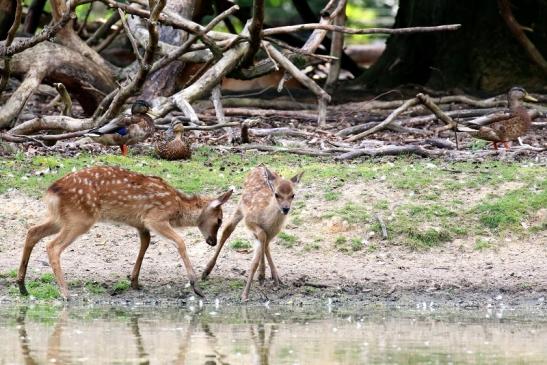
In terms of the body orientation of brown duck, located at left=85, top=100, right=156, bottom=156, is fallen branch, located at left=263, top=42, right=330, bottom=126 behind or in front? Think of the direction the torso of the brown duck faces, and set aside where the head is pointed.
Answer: in front

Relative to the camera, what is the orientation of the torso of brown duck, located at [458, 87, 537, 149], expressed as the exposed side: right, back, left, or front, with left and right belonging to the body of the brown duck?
right

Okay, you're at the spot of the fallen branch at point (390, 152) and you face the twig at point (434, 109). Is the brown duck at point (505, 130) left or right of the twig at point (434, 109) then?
right

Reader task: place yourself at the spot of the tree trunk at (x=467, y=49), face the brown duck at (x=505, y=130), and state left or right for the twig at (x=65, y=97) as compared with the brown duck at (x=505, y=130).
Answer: right

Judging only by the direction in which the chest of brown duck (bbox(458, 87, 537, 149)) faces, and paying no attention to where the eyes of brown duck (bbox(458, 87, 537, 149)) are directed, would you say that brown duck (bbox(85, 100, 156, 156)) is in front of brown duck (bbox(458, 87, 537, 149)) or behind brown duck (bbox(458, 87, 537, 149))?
behind

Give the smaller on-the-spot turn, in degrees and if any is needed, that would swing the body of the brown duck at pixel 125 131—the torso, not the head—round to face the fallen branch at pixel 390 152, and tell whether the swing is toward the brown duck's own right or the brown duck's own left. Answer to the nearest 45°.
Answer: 0° — it already faces it

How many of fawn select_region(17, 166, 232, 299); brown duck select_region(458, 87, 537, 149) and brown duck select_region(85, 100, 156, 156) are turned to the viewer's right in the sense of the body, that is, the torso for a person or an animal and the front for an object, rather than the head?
3

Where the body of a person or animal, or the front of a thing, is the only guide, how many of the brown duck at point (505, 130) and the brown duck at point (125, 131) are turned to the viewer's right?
2

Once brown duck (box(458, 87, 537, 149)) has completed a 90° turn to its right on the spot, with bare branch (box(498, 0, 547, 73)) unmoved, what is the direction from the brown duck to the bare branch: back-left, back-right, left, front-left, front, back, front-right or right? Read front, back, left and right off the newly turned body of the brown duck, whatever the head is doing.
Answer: back

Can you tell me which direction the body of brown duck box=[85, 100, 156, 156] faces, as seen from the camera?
to the viewer's right

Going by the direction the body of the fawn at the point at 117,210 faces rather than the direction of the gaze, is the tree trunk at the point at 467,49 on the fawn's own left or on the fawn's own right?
on the fawn's own left

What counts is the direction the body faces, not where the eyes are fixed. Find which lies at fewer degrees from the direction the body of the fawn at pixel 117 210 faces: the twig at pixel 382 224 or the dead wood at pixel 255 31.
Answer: the twig

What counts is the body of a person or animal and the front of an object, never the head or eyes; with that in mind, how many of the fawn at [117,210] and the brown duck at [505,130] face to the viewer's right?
2

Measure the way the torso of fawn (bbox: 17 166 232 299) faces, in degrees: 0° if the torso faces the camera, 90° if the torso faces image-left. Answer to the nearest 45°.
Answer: approximately 270°

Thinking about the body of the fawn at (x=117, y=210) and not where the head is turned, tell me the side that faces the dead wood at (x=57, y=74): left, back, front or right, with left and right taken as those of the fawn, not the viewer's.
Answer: left

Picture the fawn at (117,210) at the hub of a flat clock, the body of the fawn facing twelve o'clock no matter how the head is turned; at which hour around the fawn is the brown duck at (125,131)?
The brown duck is roughly at 9 o'clock from the fawn.

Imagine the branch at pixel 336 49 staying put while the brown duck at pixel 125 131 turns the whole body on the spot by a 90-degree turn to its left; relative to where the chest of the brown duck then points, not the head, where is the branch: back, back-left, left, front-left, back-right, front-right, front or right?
front-right

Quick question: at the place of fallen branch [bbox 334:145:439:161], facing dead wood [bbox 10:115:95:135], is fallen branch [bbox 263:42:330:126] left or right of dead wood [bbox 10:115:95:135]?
right

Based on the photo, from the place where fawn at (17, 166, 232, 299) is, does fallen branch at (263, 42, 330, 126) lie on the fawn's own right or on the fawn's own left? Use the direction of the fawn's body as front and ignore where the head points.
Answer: on the fawn's own left
